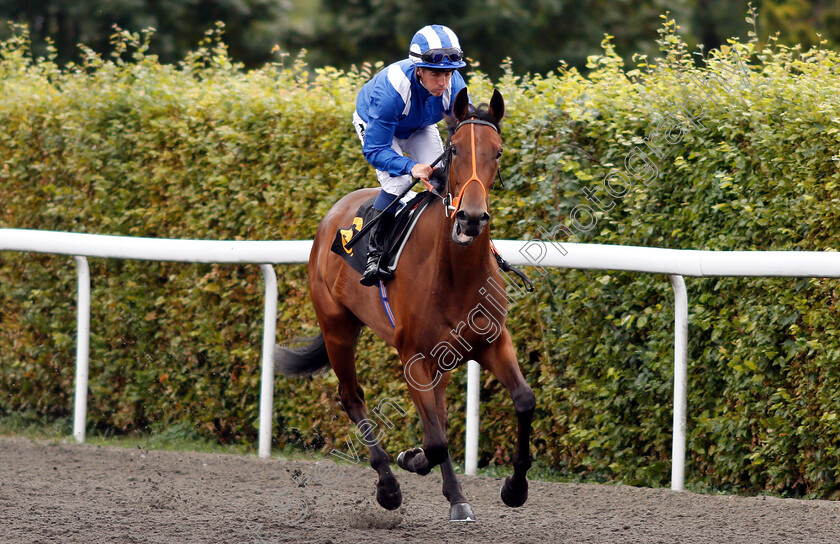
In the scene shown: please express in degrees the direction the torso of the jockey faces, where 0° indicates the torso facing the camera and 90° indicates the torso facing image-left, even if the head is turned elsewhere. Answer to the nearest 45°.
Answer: approximately 315°

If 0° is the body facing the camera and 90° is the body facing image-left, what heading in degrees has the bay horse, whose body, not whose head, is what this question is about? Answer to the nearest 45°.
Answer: approximately 315°
